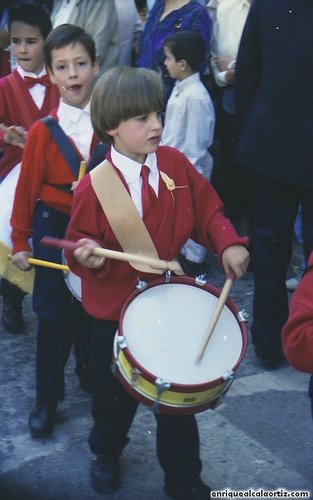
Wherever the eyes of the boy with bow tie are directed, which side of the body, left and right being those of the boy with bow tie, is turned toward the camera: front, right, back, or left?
front

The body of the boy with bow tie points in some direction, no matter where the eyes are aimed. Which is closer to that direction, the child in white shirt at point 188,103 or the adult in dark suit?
the adult in dark suit

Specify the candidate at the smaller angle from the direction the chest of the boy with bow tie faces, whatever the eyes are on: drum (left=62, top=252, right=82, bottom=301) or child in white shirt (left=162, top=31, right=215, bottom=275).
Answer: the drum

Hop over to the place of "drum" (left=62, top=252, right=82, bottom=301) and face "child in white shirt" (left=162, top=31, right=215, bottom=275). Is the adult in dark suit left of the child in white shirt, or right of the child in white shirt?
right

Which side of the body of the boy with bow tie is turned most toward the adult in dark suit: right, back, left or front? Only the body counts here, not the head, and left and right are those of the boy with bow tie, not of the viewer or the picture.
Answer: left

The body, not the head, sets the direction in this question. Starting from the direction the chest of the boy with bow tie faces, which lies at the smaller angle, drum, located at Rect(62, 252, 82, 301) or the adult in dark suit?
the drum

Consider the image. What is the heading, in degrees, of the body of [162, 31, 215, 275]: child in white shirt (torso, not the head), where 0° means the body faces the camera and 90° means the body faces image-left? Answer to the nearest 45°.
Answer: approximately 90°

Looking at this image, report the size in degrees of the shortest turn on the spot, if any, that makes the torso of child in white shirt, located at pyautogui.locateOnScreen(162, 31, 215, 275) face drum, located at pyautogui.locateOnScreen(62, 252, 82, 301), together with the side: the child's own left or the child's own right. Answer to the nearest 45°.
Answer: approximately 90° to the child's own left

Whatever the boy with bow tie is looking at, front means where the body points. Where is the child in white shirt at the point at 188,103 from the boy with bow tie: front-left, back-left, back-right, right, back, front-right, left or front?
back-left

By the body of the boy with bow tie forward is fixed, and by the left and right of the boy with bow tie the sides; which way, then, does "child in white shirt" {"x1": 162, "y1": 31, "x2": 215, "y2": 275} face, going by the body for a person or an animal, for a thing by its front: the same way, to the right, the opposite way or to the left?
to the right

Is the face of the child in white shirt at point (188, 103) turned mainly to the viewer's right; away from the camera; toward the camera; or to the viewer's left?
to the viewer's left

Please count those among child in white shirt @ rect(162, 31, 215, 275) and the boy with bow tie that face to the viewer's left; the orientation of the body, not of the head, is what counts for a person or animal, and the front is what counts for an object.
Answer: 1
